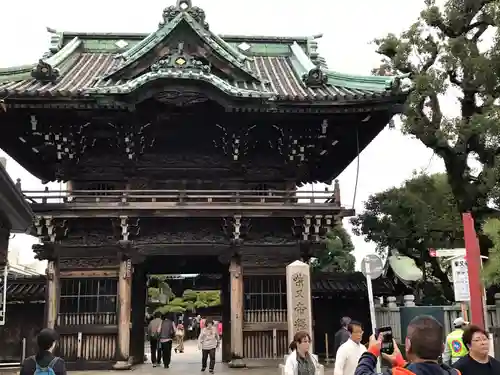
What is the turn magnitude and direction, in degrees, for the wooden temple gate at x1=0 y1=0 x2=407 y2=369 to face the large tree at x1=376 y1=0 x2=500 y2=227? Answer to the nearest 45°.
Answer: approximately 90° to its left

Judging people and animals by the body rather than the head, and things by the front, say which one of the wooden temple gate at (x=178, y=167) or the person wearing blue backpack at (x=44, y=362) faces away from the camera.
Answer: the person wearing blue backpack

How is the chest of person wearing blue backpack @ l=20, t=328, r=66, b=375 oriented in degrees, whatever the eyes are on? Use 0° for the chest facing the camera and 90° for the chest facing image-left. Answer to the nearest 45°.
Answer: approximately 180°

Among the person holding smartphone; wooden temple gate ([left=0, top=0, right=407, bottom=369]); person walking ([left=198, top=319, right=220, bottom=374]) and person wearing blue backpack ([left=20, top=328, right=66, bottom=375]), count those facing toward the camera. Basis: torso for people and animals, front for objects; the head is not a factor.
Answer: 2

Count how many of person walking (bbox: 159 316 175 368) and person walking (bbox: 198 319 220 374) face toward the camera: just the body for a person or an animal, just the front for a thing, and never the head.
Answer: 1

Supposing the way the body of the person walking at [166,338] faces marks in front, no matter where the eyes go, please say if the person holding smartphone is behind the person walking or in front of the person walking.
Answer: behind

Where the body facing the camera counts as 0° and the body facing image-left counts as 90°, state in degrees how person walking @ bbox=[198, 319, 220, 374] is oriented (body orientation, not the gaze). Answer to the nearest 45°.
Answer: approximately 0°

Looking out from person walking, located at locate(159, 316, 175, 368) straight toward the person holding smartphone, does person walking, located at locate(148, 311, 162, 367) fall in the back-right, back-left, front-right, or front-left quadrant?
back-right

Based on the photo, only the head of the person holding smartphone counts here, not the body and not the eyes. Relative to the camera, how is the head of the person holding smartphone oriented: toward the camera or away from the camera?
away from the camera

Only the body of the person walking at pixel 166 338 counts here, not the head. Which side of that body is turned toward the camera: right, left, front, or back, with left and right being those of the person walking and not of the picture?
back

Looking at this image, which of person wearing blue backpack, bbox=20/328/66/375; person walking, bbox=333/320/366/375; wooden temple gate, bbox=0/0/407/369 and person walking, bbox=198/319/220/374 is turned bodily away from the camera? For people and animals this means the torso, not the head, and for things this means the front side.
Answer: person wearing blue backpack, bbox=20/328/66/375

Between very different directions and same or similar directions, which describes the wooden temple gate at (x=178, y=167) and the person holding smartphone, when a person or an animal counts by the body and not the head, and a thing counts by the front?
very different directions

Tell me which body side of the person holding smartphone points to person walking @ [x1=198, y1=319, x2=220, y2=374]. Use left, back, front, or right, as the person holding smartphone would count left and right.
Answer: front

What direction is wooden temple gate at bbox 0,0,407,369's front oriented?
toward the camera

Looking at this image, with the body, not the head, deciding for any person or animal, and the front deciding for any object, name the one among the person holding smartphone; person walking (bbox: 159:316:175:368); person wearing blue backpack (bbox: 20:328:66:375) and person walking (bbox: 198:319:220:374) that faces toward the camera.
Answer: person walking (bbox: 198:319:220:374)

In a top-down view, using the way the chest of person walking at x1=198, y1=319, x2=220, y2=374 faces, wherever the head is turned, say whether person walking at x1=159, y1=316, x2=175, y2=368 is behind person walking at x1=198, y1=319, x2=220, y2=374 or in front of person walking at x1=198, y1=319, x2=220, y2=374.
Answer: behind
